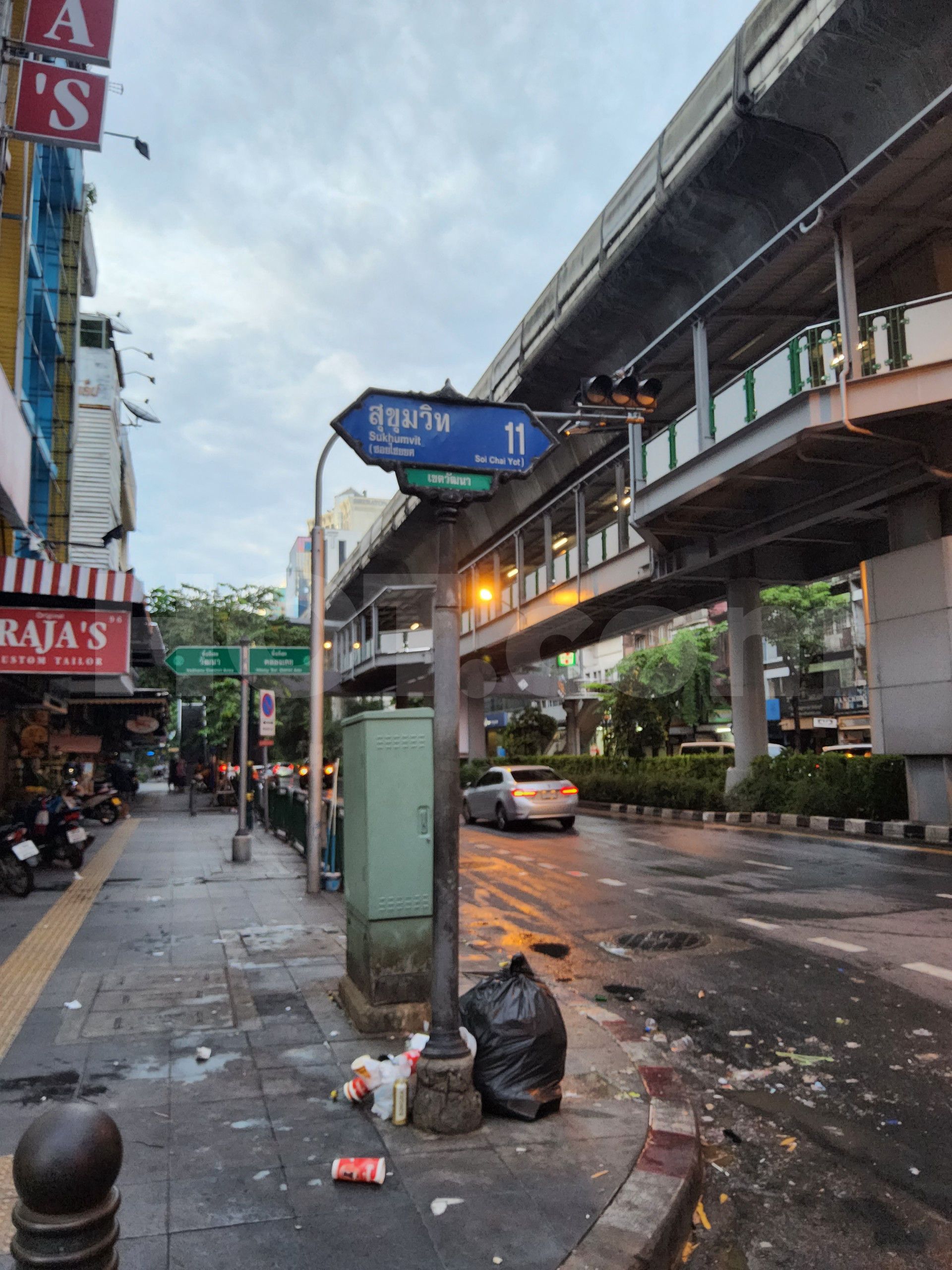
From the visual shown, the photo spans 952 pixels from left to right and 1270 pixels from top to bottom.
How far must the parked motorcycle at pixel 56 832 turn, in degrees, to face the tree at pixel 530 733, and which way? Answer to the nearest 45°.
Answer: approximately 90° to its right

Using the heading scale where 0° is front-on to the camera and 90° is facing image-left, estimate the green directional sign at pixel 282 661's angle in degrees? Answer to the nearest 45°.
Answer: approximately 0°

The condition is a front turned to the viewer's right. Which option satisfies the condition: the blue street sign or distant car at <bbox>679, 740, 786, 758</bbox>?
the distant car

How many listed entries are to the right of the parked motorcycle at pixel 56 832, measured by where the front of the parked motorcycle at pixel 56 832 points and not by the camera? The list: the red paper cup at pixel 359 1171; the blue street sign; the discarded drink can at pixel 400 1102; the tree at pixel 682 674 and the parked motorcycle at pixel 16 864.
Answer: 1

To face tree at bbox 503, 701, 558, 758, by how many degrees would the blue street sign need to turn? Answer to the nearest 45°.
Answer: approximately 180°

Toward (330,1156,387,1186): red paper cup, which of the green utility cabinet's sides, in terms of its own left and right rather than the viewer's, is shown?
front

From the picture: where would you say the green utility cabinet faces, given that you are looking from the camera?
facing the viewer

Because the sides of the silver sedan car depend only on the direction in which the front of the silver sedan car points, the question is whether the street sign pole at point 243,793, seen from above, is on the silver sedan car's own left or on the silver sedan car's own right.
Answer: on the silver sedan car's own left

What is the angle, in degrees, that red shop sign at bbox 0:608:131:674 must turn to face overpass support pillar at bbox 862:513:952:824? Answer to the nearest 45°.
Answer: approximately 90° to its left

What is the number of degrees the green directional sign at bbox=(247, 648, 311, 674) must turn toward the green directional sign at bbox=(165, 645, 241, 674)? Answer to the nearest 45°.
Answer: approximately 135° to its right

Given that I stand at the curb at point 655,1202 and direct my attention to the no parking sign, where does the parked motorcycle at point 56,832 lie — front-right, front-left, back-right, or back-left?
front-left

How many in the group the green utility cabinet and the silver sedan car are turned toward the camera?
1

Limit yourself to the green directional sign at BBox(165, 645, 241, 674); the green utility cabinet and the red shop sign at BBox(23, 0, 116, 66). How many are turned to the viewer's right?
0
